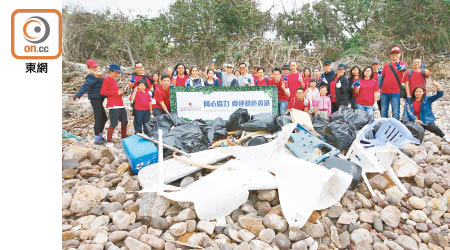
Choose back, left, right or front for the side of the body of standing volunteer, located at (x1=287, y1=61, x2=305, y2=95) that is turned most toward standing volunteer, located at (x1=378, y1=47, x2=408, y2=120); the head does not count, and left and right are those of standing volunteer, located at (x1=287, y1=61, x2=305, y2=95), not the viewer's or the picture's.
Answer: left

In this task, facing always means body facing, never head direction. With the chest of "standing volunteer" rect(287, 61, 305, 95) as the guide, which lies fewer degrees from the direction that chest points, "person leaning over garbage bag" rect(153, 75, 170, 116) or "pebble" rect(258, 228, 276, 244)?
the pebble

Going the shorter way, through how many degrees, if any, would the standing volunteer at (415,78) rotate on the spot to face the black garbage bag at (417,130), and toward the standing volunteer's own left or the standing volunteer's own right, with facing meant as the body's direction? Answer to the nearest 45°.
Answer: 0° — they already face it

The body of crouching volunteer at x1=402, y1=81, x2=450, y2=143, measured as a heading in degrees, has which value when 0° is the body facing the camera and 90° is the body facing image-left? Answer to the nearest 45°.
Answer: approximately 0°

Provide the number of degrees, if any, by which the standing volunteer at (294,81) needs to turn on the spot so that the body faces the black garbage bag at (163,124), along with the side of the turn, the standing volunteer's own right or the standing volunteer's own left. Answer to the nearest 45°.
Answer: approximately 45° to the standing volunteer's own right

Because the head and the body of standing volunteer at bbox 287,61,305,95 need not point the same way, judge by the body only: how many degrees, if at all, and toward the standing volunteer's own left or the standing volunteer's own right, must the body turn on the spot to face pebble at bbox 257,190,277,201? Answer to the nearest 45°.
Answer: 0° — they already face it

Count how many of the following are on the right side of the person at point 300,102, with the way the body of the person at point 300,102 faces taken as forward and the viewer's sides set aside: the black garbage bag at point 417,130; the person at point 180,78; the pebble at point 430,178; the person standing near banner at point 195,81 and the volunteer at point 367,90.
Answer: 2

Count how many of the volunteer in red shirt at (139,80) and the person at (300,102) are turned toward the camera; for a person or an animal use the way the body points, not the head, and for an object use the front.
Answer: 2

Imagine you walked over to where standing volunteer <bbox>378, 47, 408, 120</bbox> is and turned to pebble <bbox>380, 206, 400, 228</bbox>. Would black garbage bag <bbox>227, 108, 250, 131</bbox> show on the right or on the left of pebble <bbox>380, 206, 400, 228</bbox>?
right

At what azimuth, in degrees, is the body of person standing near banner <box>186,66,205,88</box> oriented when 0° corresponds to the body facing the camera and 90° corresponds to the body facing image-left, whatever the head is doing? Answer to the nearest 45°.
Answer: approximately 0°
